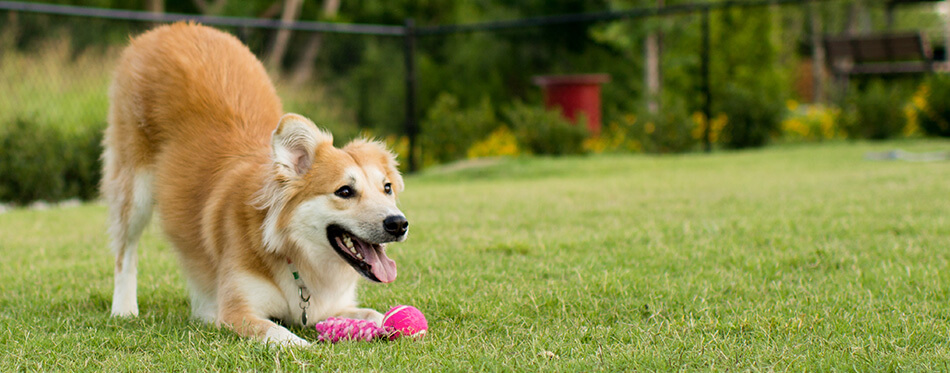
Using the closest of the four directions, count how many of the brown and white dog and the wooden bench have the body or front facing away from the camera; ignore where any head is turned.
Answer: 0

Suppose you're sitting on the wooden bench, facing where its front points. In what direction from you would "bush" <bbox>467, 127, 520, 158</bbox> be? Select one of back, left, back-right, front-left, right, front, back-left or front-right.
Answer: front-right

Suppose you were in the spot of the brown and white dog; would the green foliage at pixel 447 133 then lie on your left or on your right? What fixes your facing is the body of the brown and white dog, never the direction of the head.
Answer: on your left

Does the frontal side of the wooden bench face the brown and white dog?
yes

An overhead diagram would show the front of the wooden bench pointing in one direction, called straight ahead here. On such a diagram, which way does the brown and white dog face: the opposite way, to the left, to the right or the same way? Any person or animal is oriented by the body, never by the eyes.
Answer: to the left

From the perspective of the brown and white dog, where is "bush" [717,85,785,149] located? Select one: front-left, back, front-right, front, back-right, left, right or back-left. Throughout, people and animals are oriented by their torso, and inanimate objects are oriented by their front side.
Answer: left

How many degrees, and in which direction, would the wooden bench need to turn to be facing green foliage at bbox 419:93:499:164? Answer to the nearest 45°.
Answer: approximately 45° to its right

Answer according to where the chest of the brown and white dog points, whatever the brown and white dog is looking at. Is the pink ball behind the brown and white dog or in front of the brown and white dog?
in front

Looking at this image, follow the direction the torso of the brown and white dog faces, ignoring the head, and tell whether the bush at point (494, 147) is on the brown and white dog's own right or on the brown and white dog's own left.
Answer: on the brown and white dog's own left

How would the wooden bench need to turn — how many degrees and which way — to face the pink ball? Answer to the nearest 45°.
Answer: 0° — it already faces it

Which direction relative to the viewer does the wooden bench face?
toward the camera

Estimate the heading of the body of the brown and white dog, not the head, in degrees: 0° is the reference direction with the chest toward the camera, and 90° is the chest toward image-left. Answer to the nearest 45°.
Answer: approximately 315°

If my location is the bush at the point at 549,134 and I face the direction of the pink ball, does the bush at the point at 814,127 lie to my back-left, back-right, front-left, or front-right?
back-left

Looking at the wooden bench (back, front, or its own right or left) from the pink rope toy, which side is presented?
front

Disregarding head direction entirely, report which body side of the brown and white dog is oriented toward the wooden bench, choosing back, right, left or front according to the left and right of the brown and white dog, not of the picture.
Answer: left
